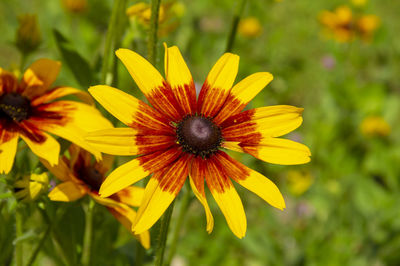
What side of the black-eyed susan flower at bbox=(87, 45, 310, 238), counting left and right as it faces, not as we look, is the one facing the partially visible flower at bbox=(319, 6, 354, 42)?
back

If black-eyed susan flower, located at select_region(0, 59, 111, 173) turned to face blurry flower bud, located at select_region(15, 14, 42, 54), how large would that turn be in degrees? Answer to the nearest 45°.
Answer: approximately 180°

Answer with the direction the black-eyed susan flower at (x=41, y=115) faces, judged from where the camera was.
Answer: facing the viewer

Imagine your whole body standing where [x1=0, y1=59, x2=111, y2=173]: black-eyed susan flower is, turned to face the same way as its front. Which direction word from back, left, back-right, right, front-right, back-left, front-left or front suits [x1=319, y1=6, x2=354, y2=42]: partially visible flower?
back-left

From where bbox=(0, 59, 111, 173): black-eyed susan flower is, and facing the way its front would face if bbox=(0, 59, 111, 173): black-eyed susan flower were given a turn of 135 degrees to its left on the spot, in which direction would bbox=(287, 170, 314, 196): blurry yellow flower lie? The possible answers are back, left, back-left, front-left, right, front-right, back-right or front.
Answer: front

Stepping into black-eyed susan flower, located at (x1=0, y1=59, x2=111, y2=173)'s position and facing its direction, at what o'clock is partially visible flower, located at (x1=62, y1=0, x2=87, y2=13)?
The partially visible flower is roughly at 6 o'clock from the black-eyed susan flower.

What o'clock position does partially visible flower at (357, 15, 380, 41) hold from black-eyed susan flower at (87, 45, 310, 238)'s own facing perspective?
The partially visible flower is roughly at 7 o'clock from the black-eyed susan flower.

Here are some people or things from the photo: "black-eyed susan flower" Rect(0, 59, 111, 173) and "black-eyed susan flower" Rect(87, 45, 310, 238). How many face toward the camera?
2

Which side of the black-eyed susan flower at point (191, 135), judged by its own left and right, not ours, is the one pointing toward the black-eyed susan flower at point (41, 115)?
right

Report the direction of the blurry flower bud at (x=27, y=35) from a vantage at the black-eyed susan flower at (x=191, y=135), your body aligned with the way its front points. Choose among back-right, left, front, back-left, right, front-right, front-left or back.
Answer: back-right
